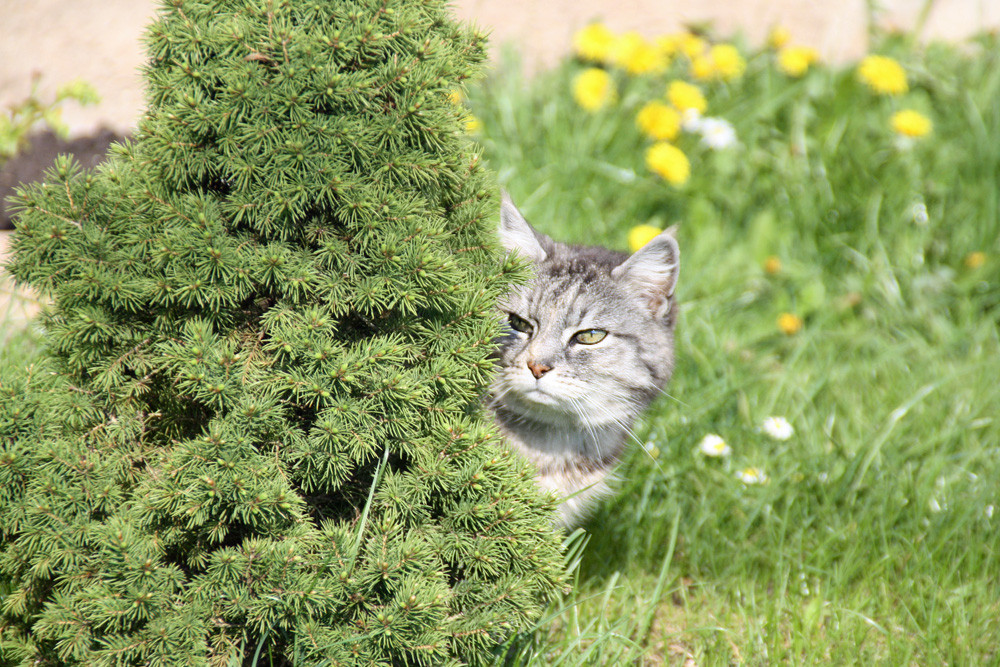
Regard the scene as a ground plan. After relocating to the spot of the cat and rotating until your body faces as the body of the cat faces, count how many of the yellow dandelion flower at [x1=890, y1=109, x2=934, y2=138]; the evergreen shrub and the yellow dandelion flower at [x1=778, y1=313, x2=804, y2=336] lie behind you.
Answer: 2

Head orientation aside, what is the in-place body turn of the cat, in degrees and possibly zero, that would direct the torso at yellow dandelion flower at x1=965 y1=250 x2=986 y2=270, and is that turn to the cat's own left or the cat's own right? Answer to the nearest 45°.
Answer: approximately 180°

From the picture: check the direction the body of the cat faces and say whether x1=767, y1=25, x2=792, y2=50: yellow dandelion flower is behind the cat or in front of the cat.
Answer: behind

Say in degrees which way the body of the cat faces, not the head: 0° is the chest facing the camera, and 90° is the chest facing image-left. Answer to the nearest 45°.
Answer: approximately 45°

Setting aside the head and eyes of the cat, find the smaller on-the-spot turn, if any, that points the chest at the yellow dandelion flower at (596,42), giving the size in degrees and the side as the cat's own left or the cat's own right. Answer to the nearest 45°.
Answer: approximately 135° to the cat's own right

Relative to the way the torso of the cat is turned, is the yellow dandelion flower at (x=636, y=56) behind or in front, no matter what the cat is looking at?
behind

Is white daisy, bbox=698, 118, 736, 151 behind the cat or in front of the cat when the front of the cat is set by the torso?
behind

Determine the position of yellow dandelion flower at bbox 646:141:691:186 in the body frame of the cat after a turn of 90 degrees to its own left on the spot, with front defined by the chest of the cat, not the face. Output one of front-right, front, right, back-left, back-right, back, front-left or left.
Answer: back-left

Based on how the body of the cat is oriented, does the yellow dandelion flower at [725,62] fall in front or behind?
behind

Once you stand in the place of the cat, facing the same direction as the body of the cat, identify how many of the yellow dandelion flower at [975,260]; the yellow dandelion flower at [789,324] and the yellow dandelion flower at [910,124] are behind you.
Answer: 3

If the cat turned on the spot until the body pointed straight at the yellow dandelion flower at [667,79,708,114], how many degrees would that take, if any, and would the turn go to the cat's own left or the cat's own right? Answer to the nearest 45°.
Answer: approximately 135° to the cat's own right

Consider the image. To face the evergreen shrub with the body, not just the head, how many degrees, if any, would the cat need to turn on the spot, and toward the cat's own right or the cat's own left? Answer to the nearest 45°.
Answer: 0° — it already faces it

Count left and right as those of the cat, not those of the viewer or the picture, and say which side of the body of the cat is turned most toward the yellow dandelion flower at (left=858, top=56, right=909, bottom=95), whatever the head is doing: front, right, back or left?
back
